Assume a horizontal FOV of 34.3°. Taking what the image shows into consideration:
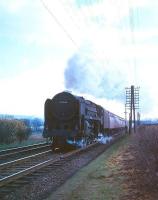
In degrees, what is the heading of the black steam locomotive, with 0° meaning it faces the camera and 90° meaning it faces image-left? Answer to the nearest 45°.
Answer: approximately 45°

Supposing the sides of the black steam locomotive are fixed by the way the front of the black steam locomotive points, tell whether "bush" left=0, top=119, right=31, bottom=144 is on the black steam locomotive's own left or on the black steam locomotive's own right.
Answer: on the black steam locomotive's own right

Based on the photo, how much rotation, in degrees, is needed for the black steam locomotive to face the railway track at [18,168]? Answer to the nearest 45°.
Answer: approximately 45° to its left

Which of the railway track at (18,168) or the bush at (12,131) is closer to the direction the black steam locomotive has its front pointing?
the railway track
